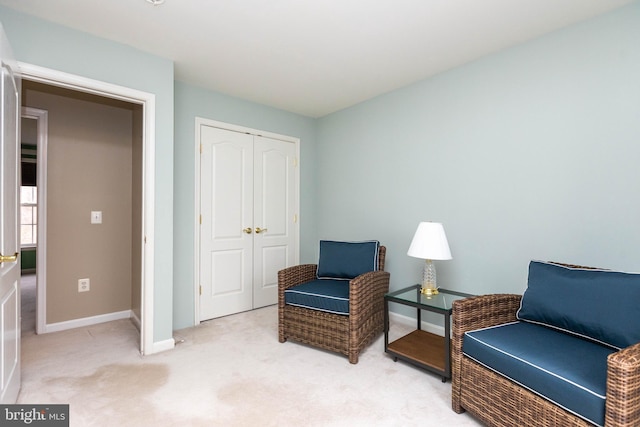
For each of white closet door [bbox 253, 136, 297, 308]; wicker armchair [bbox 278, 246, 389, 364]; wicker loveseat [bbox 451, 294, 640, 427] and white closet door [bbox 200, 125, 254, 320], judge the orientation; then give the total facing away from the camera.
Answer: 0

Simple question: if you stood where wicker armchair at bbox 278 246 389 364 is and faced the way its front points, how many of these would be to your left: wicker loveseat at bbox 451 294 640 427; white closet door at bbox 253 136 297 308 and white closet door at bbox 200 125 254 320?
1

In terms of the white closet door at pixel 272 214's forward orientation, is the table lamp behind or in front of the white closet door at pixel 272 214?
in front

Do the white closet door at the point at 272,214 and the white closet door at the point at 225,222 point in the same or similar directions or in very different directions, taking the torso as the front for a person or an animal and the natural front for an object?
same or similar directions

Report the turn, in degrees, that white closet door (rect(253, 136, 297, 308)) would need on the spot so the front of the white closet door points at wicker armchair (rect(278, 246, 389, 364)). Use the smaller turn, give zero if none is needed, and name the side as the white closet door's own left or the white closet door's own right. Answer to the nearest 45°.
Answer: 0° — it already faces it

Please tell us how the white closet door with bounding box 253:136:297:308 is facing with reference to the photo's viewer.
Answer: facing the viewer and to the right of the viewer

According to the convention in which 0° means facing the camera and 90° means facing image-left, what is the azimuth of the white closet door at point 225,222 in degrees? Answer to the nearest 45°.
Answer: approximately 315°

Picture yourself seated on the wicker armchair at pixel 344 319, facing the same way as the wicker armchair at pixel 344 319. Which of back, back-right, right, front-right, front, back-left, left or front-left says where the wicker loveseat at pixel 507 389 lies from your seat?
left

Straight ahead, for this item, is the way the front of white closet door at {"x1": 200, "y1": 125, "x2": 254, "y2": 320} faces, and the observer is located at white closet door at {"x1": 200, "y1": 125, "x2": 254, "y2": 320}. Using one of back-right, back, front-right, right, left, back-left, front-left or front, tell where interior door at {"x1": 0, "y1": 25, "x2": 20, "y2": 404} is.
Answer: right

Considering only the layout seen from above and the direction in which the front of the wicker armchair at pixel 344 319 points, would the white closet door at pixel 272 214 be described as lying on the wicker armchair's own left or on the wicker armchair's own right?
on the wicker armchair's own right

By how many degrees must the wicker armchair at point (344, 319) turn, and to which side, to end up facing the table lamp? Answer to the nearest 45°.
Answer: approximately 135° to its left

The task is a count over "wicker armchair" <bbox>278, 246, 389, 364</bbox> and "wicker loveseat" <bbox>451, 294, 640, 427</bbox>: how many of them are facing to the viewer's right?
0

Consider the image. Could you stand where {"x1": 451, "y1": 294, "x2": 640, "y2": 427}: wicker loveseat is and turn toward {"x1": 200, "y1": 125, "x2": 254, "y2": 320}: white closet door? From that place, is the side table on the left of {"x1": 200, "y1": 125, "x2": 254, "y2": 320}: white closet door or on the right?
right
